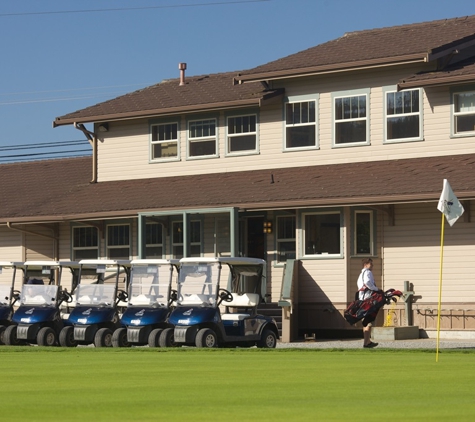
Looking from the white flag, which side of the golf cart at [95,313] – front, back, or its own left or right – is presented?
left

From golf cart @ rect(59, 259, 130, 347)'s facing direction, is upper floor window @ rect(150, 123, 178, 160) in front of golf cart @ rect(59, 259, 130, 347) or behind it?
behind

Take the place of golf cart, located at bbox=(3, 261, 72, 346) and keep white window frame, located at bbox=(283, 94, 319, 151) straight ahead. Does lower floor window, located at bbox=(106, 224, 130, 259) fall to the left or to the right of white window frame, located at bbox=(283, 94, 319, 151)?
left

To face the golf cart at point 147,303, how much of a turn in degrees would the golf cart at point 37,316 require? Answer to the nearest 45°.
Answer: approximately 90° to its left

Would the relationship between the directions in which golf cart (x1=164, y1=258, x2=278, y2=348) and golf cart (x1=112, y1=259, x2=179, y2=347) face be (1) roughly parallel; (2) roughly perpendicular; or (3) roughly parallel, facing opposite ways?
roughly parallel

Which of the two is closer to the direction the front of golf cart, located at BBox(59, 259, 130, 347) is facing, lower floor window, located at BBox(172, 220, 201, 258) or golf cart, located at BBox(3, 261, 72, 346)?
the golf cart

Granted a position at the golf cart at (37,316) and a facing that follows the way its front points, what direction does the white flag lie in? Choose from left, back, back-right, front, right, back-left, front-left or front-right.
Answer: left

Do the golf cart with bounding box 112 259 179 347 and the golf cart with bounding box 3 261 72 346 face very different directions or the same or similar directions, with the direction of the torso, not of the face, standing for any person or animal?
same or similar directions

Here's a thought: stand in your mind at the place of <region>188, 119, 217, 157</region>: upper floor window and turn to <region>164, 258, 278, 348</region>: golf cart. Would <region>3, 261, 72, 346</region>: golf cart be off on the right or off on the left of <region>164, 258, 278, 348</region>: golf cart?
right

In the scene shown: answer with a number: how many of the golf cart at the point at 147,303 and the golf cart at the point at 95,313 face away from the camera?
0

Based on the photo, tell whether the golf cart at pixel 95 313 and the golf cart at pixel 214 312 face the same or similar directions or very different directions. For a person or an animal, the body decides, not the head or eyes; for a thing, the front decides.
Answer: same or similar directions

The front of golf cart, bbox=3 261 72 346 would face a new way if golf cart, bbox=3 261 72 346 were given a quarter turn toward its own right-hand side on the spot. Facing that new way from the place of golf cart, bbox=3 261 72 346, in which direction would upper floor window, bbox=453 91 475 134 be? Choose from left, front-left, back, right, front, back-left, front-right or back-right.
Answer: back-right

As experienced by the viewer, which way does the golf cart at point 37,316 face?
facing the viewer and to the left of the viewer

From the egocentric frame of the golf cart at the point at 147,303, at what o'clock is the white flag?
The white flag is roughly at 9 o'clock from the golf cart.

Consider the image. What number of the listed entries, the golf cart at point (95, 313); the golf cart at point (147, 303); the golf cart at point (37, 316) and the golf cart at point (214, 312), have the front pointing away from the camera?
0

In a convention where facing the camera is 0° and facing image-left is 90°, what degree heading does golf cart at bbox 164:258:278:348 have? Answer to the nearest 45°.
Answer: approximately 45°

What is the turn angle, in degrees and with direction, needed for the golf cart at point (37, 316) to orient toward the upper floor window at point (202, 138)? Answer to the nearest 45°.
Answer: approximately 180°
